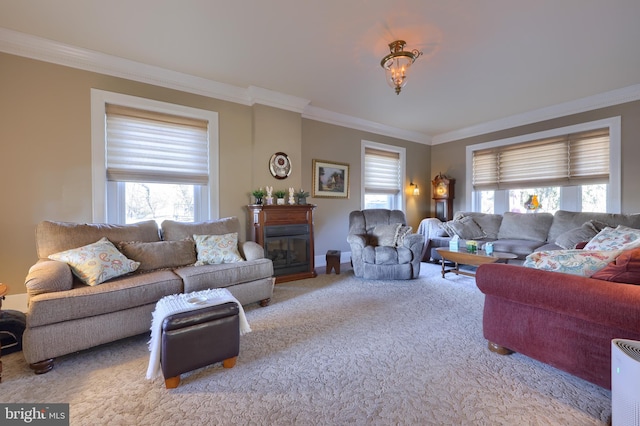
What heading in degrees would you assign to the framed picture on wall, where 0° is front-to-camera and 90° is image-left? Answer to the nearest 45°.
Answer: approximately 315°

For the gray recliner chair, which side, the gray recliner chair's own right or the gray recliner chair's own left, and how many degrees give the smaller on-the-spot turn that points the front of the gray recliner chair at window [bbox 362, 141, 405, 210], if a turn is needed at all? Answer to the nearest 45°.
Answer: approximately 180°

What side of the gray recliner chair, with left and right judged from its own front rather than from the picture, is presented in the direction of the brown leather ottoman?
front

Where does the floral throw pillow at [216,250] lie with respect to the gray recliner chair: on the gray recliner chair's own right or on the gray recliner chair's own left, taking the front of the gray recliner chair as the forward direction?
on the gray recliner chair's own right

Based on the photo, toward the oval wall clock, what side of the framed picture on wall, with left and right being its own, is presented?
right

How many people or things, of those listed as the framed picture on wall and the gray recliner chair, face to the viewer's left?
0

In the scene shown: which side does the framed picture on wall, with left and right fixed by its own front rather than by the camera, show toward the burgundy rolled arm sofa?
front

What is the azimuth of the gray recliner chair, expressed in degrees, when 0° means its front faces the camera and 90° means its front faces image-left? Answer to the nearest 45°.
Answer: approximately 0°

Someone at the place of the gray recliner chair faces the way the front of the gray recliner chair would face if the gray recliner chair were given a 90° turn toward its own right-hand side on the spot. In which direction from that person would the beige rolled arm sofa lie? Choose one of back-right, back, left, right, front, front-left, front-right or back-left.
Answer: front-left

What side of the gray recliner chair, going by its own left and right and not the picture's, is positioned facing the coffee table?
left

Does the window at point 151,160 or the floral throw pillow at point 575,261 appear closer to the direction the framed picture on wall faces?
the floral throw pillow

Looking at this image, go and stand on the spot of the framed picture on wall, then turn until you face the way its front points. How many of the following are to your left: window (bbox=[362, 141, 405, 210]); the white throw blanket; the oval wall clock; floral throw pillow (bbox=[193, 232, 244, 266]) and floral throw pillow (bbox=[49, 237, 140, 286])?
1
